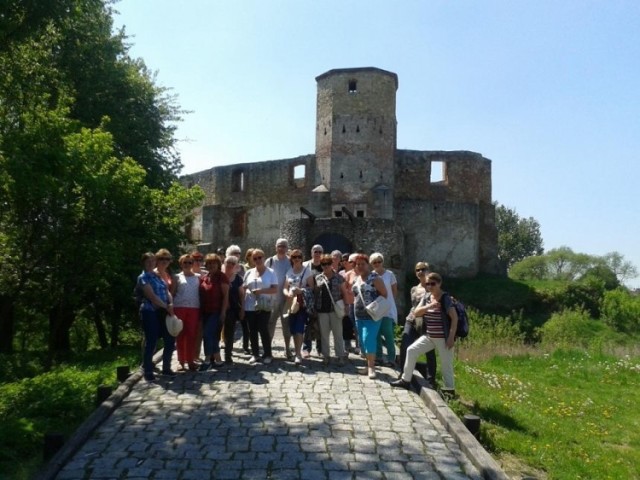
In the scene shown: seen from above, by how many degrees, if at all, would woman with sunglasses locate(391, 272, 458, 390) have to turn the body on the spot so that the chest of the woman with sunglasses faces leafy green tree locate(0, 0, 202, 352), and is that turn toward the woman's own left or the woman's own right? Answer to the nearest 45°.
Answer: approximately 90° to the woman's own right

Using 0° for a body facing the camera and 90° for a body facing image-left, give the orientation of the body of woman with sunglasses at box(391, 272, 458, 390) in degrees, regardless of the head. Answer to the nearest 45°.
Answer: approximately 45°

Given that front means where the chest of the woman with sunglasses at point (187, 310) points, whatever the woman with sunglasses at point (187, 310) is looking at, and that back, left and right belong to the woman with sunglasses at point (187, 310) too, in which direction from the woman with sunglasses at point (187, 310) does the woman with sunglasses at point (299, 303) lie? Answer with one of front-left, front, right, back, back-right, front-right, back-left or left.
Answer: left

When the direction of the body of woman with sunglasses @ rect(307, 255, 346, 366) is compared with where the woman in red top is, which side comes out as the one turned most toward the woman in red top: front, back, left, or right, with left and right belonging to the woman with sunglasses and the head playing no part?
right

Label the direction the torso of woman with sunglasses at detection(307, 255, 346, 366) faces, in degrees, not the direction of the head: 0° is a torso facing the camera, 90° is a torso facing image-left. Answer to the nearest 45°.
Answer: approximately 0°

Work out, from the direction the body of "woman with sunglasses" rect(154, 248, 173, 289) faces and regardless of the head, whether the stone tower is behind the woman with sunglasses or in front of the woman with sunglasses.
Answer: behind

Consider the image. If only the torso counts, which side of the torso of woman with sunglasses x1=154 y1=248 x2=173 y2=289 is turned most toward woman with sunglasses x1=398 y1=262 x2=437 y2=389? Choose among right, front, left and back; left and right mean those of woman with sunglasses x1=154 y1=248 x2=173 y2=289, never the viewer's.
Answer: left

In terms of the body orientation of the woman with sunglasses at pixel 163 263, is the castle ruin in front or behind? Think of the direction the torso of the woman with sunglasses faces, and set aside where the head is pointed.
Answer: behind
